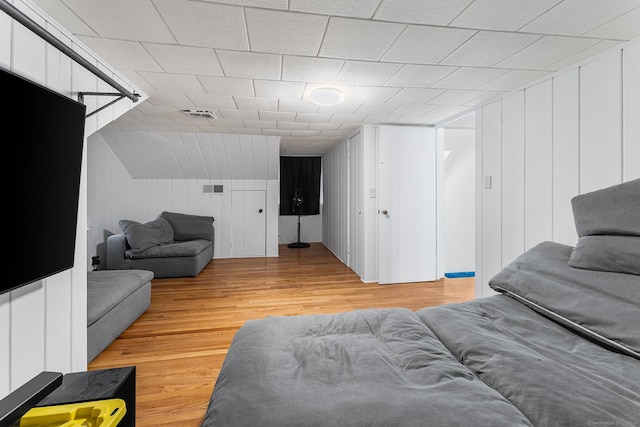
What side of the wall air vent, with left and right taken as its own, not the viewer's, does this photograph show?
front

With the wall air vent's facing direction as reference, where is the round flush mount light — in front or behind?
in front

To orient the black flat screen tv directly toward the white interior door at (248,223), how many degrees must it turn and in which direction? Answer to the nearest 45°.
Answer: approximately 90° to its left

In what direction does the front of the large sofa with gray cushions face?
to the viewer's left

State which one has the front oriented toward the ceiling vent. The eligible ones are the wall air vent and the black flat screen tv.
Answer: the wall air vent

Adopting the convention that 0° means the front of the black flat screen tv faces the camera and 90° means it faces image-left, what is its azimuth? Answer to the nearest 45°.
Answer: approximately 315°

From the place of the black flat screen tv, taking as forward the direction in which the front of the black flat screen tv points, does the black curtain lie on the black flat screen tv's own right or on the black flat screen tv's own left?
on the black flat screen tv's own left

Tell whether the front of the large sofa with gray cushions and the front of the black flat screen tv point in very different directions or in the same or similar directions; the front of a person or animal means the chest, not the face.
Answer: very different directions

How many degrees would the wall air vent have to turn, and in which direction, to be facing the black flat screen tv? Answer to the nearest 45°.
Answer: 0° — it already faces it
